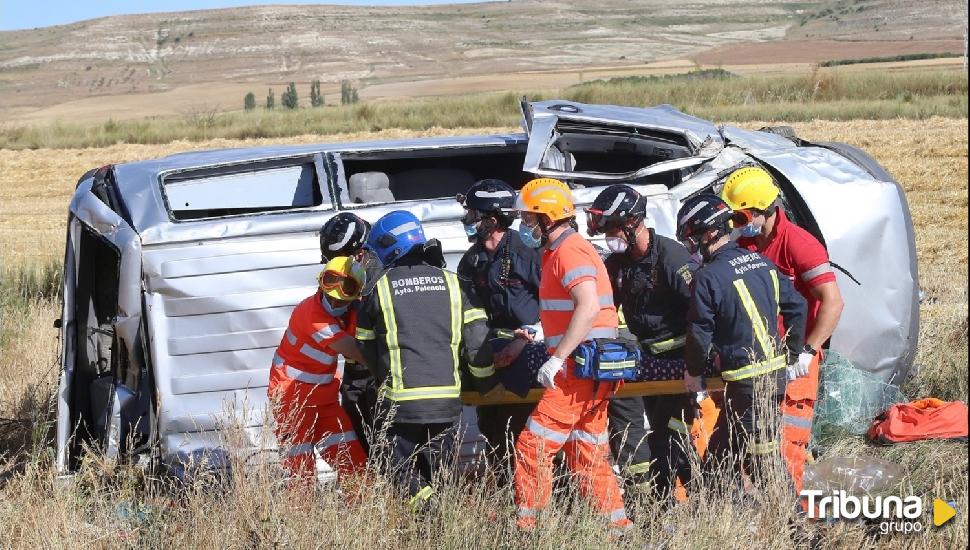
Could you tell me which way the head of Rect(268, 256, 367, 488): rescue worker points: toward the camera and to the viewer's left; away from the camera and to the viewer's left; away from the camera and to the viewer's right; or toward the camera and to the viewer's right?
toward the camera and to the viewer's right

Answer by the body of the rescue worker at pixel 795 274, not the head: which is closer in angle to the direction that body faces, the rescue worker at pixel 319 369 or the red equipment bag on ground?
the rescue worker

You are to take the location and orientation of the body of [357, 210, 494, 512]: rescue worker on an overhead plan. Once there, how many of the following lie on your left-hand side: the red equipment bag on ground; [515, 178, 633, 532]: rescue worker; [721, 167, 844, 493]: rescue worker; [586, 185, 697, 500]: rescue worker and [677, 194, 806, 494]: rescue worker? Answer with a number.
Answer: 0

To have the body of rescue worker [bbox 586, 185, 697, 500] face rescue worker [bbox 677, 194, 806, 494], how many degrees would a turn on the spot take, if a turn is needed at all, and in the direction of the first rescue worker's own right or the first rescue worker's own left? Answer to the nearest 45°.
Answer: approximately 90° to the first rescue worker's own left

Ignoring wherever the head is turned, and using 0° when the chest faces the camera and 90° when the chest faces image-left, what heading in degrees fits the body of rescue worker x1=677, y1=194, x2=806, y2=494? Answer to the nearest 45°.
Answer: approximately 135°

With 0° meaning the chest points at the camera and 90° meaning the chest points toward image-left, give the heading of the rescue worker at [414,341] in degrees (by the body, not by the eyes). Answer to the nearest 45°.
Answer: approximately 180°

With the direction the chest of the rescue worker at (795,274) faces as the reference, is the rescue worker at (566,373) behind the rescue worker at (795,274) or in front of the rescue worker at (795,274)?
in front

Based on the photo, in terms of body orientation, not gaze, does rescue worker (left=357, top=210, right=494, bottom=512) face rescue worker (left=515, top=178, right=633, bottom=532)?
no

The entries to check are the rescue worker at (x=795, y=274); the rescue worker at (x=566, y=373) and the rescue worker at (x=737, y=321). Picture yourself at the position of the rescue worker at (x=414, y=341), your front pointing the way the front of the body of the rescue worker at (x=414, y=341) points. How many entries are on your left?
0

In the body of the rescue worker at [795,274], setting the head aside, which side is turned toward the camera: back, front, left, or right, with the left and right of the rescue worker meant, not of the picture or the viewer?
left

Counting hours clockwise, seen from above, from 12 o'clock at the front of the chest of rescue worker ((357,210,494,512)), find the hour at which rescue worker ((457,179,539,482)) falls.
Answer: rescue worker ((457,179,539,482)) is roughly at 1 o'clock from rescue worker ((357,210,494,512)).

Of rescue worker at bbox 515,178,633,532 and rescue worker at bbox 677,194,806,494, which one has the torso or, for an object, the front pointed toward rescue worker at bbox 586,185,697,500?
rescue worker at bbox 677,194,806,494

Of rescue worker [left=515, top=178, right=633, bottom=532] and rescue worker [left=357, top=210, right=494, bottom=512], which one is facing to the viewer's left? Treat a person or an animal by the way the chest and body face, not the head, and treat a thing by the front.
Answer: rescue worker [left=515, top=178, right=633, bottom=532]

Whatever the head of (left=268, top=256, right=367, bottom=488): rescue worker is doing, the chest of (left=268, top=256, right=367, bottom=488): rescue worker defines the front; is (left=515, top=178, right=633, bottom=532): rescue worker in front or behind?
in front
